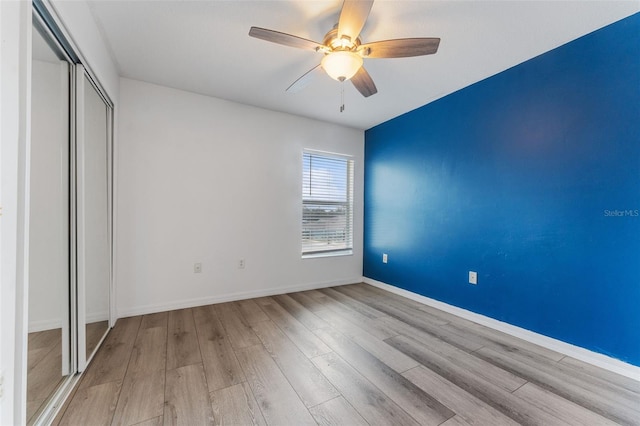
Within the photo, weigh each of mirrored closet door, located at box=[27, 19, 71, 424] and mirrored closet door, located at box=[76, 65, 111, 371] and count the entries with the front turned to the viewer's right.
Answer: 2

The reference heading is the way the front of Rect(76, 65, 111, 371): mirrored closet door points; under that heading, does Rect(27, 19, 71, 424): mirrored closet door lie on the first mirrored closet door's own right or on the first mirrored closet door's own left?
on the first mirrored closet door's own right

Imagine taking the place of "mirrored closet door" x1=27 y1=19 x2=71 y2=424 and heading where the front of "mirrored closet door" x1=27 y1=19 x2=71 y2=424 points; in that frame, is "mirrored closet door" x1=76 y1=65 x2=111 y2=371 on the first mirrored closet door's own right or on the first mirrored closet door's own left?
on the first mirrored closet door's own left

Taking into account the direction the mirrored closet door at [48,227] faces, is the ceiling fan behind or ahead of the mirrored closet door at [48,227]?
ahead

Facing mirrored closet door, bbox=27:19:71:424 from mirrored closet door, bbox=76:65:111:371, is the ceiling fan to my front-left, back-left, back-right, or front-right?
front-left

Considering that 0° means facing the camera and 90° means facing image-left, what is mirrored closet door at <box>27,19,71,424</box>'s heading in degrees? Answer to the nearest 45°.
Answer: approximately 270°

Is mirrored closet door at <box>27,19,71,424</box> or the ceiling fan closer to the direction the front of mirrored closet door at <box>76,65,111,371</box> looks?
the ceiling fan

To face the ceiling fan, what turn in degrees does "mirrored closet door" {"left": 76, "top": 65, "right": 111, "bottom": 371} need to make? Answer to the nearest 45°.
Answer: approximately 45° to its right

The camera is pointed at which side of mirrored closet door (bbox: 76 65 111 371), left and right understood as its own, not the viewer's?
right
